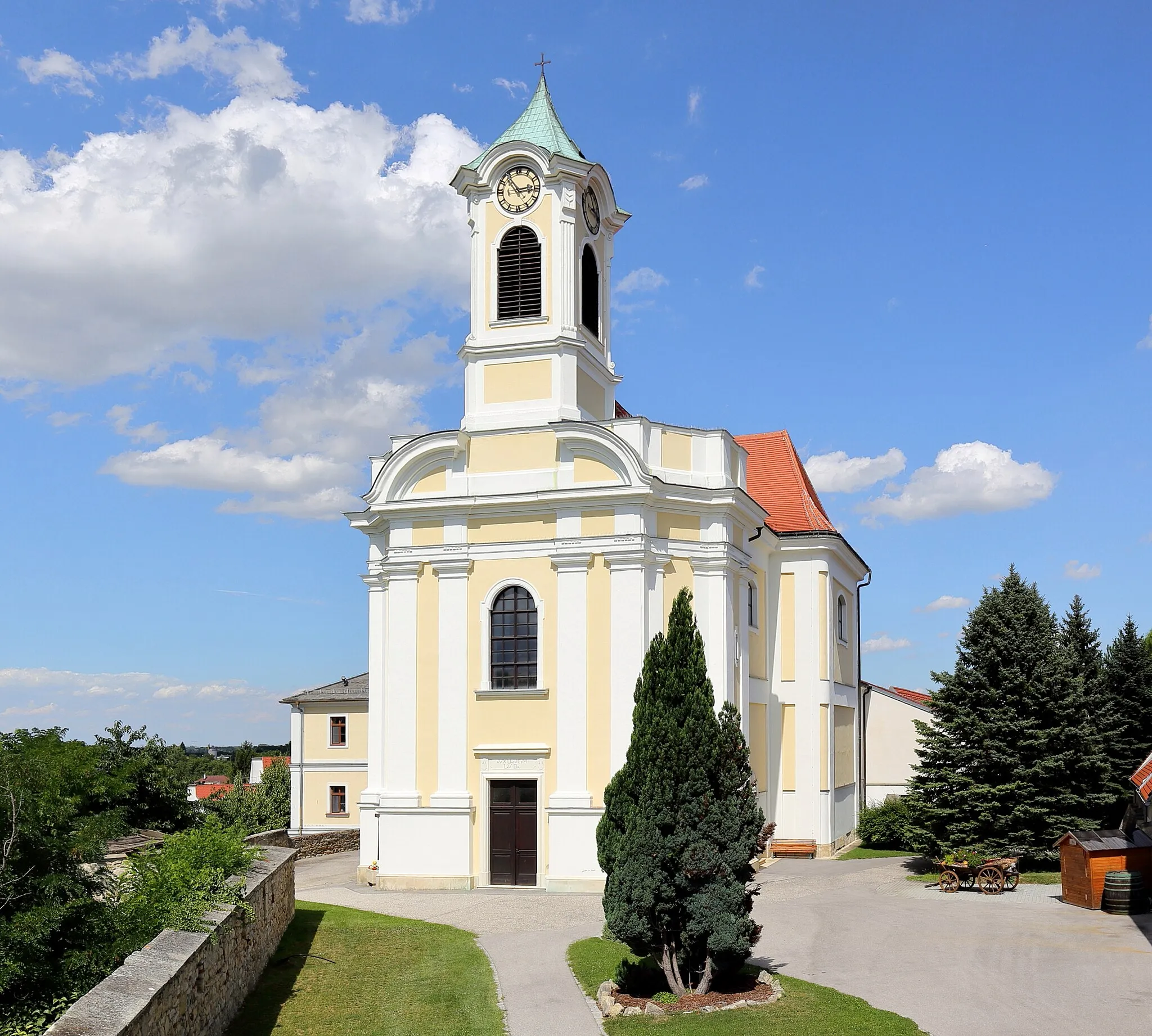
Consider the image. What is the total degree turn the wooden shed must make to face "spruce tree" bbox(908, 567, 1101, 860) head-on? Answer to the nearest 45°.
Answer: approximately 135° to its right

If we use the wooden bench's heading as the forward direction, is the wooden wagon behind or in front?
in front

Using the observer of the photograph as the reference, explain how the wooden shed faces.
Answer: facing the viewer and to the left of the viewer

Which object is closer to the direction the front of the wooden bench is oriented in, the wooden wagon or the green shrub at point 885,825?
the wooden wagon

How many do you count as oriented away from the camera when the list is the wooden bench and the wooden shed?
0

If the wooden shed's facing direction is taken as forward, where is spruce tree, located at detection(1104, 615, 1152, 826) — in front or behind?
behind

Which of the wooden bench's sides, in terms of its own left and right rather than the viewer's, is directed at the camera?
front

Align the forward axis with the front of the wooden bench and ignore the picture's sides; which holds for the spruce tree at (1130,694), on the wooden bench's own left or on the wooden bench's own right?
on the wooden bench's own left
